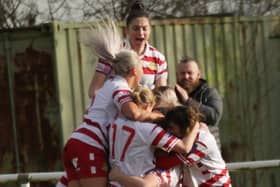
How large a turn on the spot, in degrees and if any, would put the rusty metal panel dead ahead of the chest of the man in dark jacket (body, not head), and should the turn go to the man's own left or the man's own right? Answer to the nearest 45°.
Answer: approximately 90° to the man's own right

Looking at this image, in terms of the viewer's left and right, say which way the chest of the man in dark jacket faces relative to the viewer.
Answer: facing the viewer and to the left of the viewer
